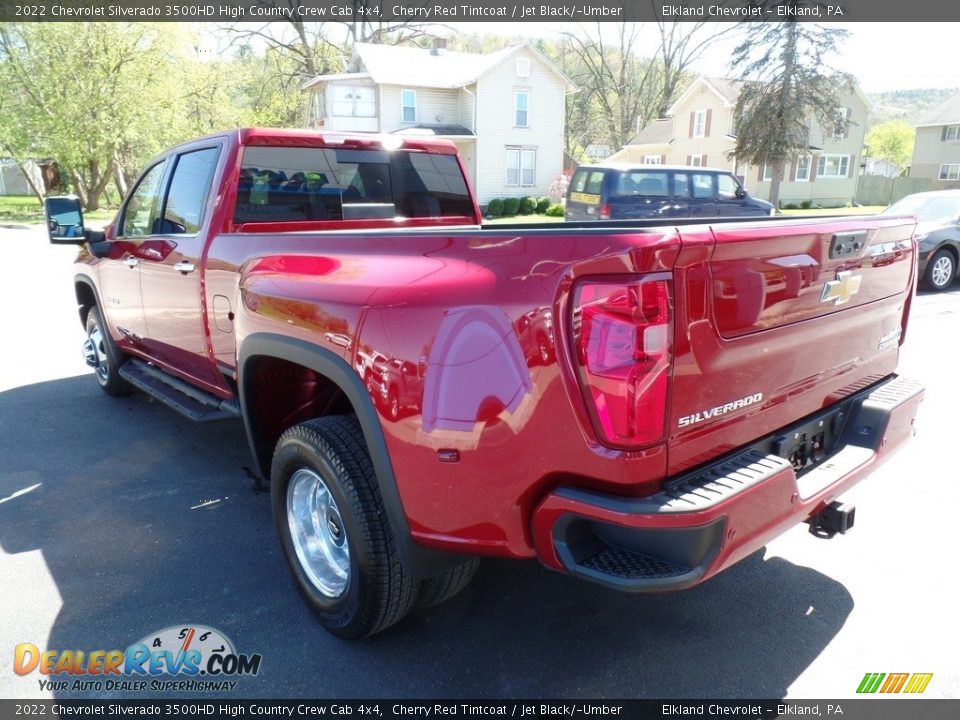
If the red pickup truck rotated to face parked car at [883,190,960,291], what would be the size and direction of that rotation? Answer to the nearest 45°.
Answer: approximately 90° to its right

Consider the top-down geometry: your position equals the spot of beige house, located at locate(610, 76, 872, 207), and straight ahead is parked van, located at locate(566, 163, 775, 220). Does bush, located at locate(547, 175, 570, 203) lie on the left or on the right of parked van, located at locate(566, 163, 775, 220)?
right

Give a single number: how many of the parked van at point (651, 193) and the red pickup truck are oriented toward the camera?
0

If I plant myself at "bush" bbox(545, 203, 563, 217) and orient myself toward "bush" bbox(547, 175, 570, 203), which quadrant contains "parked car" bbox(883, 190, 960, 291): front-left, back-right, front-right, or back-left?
back-right

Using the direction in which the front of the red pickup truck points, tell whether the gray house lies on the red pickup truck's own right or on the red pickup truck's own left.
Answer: on the red pickup truck's own right

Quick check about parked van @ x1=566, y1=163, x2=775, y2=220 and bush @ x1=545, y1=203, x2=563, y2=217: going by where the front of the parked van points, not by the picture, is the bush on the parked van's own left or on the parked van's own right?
on the parked van's own left

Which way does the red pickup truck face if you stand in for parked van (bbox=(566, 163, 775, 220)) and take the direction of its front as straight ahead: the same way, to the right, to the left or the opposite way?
to the left

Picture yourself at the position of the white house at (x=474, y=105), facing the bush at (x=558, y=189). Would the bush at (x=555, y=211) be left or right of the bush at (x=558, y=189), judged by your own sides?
right

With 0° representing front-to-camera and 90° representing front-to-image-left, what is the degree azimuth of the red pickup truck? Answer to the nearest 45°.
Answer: approximately 135°

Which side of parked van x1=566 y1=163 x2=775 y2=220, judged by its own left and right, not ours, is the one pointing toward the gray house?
front

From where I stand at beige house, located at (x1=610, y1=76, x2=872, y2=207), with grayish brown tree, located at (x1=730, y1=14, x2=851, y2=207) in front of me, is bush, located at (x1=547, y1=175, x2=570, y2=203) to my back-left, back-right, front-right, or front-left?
front-right

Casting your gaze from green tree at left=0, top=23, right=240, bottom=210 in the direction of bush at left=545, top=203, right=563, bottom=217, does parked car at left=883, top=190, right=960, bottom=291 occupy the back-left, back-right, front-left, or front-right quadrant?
front-right

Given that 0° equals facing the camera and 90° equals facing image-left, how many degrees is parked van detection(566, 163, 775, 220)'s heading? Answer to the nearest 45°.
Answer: approximately 225°

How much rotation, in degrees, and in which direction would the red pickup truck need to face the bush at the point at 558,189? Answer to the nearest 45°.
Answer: approximately 45° to its right

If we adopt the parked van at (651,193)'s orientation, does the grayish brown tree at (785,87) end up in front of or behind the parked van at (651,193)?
in front
